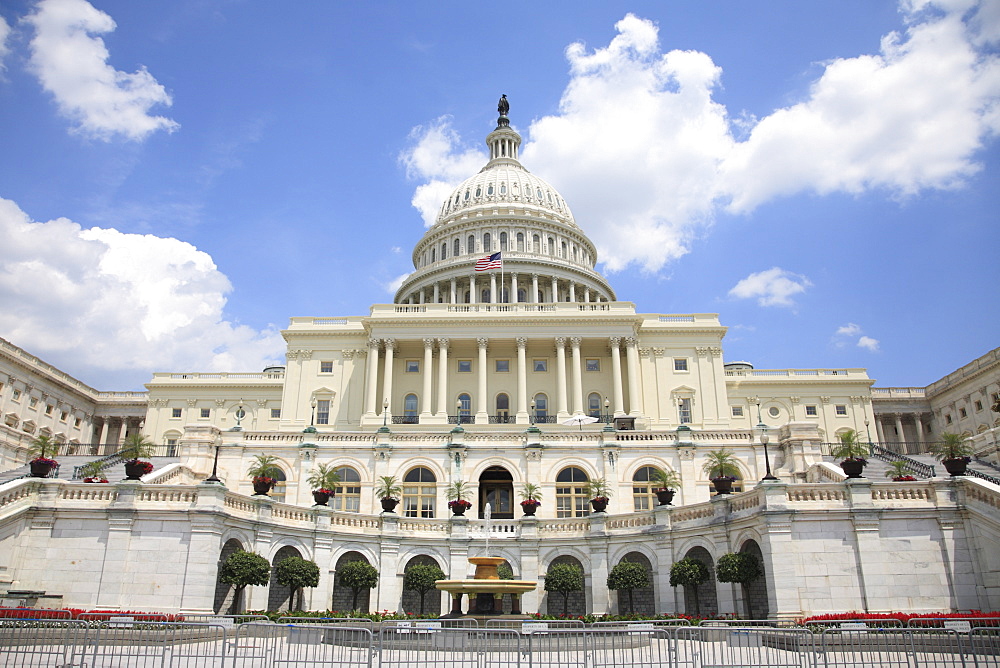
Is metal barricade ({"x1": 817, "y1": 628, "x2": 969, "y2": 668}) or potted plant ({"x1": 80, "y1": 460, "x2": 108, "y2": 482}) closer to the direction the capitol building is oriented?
the metal barricade

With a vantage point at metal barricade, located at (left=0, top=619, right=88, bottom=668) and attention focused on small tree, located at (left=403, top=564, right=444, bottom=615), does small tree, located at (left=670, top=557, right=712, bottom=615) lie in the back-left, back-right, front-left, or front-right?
front-right

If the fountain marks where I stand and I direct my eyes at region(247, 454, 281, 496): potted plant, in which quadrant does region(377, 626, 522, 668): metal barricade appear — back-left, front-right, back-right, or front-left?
back-left

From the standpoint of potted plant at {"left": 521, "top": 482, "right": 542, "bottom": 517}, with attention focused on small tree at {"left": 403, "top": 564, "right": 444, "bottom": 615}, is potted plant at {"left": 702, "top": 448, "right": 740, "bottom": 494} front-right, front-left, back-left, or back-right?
back-left

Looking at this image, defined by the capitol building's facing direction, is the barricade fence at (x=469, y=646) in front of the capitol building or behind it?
in front

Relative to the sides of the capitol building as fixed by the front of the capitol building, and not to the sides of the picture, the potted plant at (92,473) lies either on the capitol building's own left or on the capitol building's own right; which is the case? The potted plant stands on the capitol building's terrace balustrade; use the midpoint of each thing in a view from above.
on the capitol building's own right

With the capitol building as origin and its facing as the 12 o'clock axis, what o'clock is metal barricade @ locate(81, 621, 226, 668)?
The metal barricade is roughly at 1 o'clock from the capitol building.

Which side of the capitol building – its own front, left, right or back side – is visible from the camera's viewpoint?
front

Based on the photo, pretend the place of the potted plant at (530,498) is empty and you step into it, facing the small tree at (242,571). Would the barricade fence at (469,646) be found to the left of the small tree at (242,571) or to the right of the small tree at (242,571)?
left

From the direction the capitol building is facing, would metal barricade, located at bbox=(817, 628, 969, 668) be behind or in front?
in front

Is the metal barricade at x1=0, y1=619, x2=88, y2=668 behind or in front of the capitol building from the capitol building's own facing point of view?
in front

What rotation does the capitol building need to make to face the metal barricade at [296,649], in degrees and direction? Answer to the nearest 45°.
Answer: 0° — it already faces it
